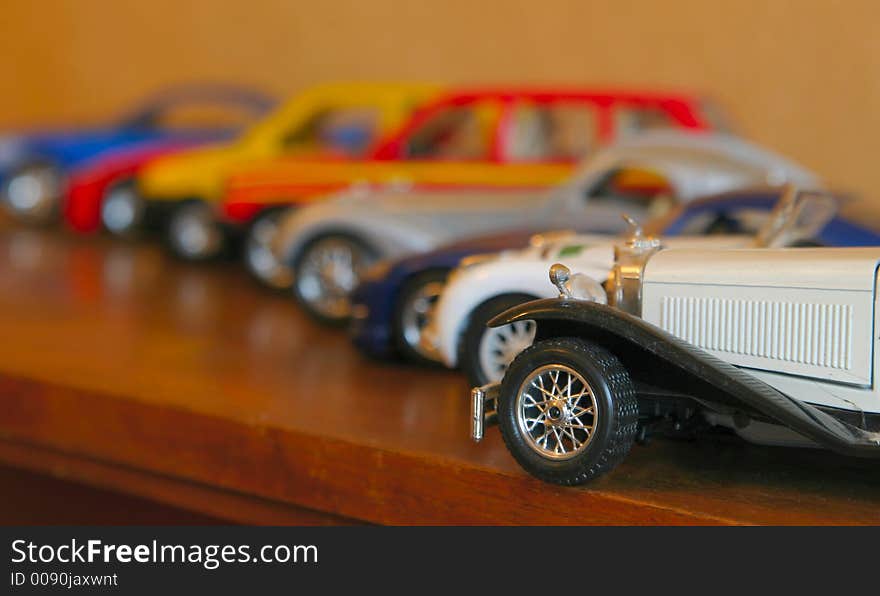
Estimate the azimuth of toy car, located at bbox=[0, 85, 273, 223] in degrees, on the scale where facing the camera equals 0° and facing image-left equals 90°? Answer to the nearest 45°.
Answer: approximately 90°

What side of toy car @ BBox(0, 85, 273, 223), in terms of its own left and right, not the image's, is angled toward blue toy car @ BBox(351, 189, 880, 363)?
left

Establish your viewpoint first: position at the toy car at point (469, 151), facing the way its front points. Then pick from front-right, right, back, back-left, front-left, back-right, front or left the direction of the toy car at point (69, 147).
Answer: front-right

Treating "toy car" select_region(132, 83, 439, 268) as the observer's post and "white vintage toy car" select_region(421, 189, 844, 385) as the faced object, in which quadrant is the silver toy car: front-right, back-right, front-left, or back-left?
front-left

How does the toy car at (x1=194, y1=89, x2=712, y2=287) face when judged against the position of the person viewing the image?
facing to the left of the viewer

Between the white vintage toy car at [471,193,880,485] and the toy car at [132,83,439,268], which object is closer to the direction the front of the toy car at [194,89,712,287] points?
the toy car

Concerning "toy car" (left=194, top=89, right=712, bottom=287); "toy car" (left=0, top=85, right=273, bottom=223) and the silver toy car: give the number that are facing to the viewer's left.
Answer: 3

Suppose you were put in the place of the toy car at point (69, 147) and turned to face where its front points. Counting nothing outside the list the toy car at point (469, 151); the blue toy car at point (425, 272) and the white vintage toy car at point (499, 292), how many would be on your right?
0

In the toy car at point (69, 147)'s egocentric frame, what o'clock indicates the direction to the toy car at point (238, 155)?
the toy car at point (238, 155) is roughly at 8 o'clock from the toy car at point (69, 147).

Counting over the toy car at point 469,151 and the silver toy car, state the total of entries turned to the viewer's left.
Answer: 2

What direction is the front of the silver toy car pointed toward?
to the viewer's left

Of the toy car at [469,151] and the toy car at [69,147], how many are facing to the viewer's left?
2

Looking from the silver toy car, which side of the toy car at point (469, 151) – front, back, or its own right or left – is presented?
left

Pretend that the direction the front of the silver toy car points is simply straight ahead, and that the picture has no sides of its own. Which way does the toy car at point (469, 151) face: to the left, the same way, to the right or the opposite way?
the same way
